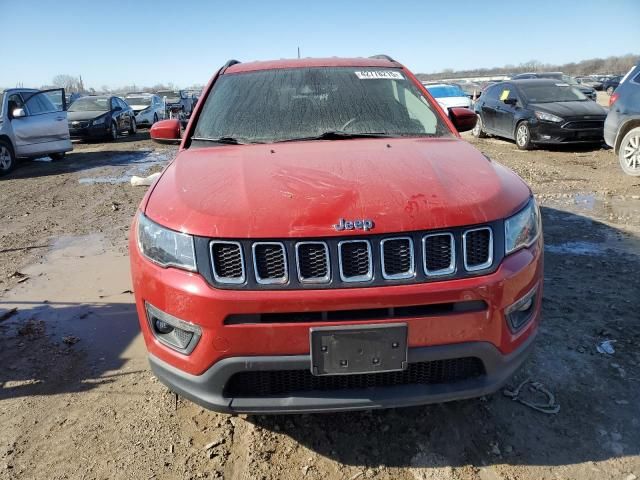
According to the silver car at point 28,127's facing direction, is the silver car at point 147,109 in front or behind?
behind

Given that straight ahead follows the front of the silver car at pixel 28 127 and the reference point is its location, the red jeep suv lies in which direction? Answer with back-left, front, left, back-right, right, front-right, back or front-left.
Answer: front-left

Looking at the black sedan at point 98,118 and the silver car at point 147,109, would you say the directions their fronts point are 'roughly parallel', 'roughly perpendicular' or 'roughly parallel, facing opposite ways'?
roughly parallel

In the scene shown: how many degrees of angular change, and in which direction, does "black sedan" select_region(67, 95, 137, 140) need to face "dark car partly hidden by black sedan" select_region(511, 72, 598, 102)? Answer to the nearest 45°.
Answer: approximately 135° to its left

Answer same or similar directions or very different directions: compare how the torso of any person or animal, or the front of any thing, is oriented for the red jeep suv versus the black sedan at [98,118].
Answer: same or similar directions

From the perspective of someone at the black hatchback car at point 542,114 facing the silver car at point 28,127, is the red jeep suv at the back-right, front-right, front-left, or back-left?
front-left

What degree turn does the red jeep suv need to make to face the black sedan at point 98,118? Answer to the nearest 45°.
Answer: approximately 135° to its right

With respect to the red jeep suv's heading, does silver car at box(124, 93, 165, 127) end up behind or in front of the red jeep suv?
behind

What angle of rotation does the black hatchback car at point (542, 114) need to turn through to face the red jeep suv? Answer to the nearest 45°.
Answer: approximately 45° to its right

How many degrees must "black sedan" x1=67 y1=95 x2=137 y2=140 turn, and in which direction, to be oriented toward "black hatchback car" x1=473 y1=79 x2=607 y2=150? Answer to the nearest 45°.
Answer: approximately 90° to its left

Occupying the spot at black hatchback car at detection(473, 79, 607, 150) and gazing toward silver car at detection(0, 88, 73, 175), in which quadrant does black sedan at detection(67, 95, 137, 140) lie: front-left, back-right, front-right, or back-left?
front-right

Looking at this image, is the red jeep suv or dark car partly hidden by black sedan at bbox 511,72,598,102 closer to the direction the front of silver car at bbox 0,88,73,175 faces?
the red jeep suv

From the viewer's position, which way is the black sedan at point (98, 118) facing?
facing the viewer and to the left of the viewer

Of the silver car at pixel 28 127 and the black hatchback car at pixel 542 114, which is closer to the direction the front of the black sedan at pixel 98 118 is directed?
the silver car

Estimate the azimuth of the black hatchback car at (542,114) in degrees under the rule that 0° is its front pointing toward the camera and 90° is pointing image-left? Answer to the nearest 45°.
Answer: approximately 315°

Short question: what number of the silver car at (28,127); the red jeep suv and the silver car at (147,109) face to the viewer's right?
0

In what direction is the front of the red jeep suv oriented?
toward the camera
